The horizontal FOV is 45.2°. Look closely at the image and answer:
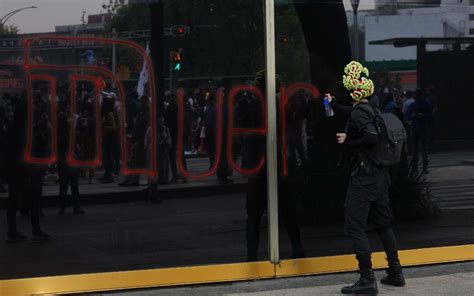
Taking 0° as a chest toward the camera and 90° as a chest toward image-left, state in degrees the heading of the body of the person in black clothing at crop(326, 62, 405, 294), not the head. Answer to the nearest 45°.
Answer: approximately 90°

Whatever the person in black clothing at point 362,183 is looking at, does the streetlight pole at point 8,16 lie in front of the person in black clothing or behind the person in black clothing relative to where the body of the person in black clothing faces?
in front

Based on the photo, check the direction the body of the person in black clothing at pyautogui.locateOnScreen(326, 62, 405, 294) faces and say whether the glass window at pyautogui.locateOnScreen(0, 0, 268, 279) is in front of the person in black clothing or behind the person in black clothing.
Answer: in front
